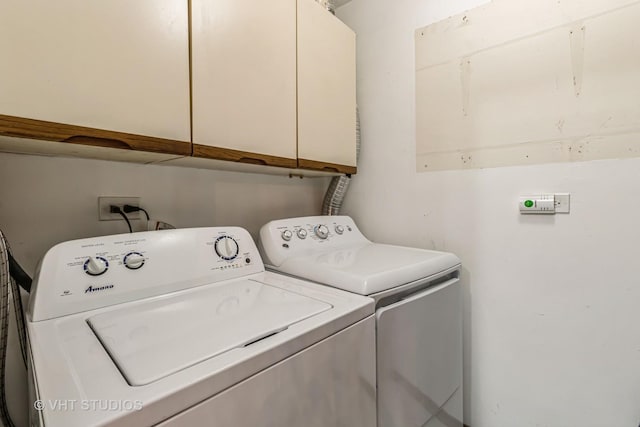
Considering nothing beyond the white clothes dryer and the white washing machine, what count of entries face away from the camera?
0

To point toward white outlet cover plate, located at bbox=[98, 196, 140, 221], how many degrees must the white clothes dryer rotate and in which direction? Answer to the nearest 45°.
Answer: approximately 135° to its right

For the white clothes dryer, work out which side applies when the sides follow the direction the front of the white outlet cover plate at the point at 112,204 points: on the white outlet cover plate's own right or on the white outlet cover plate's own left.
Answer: on the white outlet cover plate's own left

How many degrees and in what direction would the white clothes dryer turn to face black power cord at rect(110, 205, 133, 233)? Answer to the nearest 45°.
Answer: approximately 135° to its right

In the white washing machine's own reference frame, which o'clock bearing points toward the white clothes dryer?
The white clothes dryer is roughly at 10 o'clock from the white washing machine.

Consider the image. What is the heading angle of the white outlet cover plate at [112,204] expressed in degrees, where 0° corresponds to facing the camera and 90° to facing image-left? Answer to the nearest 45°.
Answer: approximately 0°

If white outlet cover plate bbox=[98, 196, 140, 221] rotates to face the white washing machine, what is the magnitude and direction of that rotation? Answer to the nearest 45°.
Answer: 0° — it already faces it

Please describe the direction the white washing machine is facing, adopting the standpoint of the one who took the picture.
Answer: facing the viewer and to the right of the viewer

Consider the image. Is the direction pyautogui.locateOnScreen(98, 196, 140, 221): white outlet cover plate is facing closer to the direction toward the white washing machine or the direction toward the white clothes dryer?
the white washing machine
